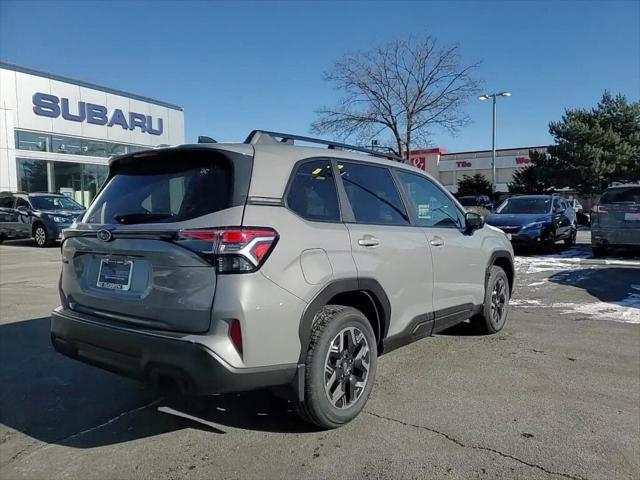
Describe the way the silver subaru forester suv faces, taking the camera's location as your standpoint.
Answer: facing away from the viewer and to the right of the viewer

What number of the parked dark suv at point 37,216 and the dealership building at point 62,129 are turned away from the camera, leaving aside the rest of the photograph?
0

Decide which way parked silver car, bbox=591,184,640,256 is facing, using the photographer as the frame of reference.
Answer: facing away from the viewer

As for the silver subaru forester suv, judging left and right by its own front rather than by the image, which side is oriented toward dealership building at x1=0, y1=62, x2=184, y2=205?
left

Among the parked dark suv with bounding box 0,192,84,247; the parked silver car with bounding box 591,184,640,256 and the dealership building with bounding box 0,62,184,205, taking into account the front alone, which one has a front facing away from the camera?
the parked silver car

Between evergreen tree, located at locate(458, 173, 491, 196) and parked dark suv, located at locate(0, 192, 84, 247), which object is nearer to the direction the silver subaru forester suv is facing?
the evergreen tree

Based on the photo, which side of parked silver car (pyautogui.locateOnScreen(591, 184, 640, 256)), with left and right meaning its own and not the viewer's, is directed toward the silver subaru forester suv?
back

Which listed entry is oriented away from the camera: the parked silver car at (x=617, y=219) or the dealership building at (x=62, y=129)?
the parked silver car

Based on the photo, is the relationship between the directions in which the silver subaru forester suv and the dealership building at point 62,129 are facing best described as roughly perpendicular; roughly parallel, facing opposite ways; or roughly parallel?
roughly perpendicular

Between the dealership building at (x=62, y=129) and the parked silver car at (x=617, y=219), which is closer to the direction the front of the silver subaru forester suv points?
the parked silver car

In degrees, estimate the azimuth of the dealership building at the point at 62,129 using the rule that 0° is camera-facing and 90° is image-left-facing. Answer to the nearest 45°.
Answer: approximately 315°

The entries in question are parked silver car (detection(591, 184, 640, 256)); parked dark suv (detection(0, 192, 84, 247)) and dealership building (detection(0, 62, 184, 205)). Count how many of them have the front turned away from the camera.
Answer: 1

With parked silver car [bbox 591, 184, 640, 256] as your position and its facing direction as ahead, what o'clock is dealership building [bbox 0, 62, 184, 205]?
The dealership building is roughly at 9 o'clock from the parked silver car.

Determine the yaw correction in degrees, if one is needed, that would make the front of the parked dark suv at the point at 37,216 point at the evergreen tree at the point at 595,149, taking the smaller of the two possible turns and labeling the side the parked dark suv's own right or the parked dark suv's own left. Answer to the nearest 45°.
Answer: approximately 45° to the parked dark suv's own left

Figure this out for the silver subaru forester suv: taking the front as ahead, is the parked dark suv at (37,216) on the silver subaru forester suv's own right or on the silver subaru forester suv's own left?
on the silver subaru forester suv's own left
